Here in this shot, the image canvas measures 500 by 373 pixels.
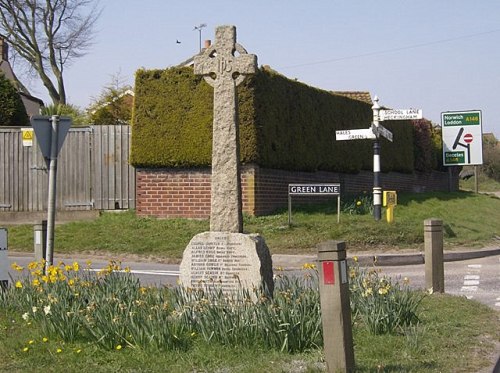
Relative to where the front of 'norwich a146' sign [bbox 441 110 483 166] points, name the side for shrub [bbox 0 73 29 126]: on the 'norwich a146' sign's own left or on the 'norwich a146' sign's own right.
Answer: on the 'norwich a146' sign's own right

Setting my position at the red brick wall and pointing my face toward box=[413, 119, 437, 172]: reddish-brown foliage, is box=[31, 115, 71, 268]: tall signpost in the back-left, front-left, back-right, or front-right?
back-right

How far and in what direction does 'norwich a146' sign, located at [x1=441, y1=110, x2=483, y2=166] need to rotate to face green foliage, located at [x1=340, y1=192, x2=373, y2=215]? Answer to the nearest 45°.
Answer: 0° — it already faces it

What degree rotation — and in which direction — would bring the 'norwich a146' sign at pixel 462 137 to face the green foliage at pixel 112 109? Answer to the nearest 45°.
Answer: approximately 90° to its right

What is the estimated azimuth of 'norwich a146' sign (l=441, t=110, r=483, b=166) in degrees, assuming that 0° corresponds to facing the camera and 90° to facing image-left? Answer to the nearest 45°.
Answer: approximately 0°

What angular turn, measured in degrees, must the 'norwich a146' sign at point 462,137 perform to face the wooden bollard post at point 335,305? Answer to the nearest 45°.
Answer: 0° — it already faces it

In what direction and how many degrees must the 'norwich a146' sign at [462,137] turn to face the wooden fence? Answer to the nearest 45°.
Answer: approximately 45° to its right

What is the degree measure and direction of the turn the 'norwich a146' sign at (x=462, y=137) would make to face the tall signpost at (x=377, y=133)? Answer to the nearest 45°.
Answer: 0° — it already faces it
